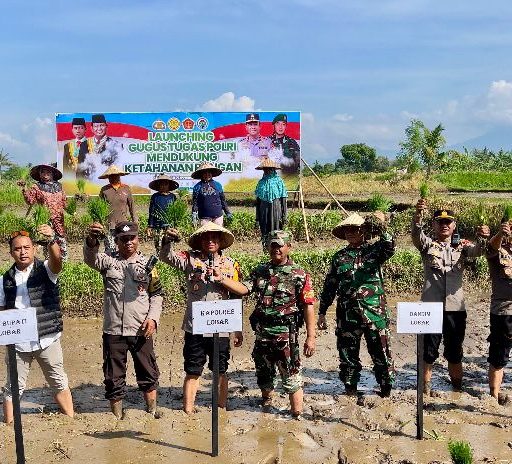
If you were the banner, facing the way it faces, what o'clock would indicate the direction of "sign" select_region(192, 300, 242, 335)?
The sign is roughly at 12 o'clock from the banner.

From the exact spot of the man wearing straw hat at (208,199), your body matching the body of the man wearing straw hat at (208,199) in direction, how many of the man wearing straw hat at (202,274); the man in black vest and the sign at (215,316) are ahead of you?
3

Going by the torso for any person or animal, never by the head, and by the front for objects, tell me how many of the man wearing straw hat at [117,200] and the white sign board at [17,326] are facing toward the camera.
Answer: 2

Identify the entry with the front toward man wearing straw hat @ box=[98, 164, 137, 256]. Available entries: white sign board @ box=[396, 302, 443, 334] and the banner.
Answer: the banner

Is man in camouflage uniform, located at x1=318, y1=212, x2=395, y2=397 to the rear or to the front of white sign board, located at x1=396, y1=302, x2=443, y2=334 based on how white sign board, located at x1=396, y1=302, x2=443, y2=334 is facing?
to the rear

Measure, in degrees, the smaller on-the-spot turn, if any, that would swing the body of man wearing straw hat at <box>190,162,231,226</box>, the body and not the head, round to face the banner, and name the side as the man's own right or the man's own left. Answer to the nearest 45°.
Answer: approximately 180°

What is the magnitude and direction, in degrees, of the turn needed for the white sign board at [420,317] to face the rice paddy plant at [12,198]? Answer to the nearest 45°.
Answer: approximately 135° to its right

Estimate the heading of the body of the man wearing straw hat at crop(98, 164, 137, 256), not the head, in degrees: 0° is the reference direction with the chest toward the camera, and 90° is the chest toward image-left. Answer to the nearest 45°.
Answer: approximately 0°
